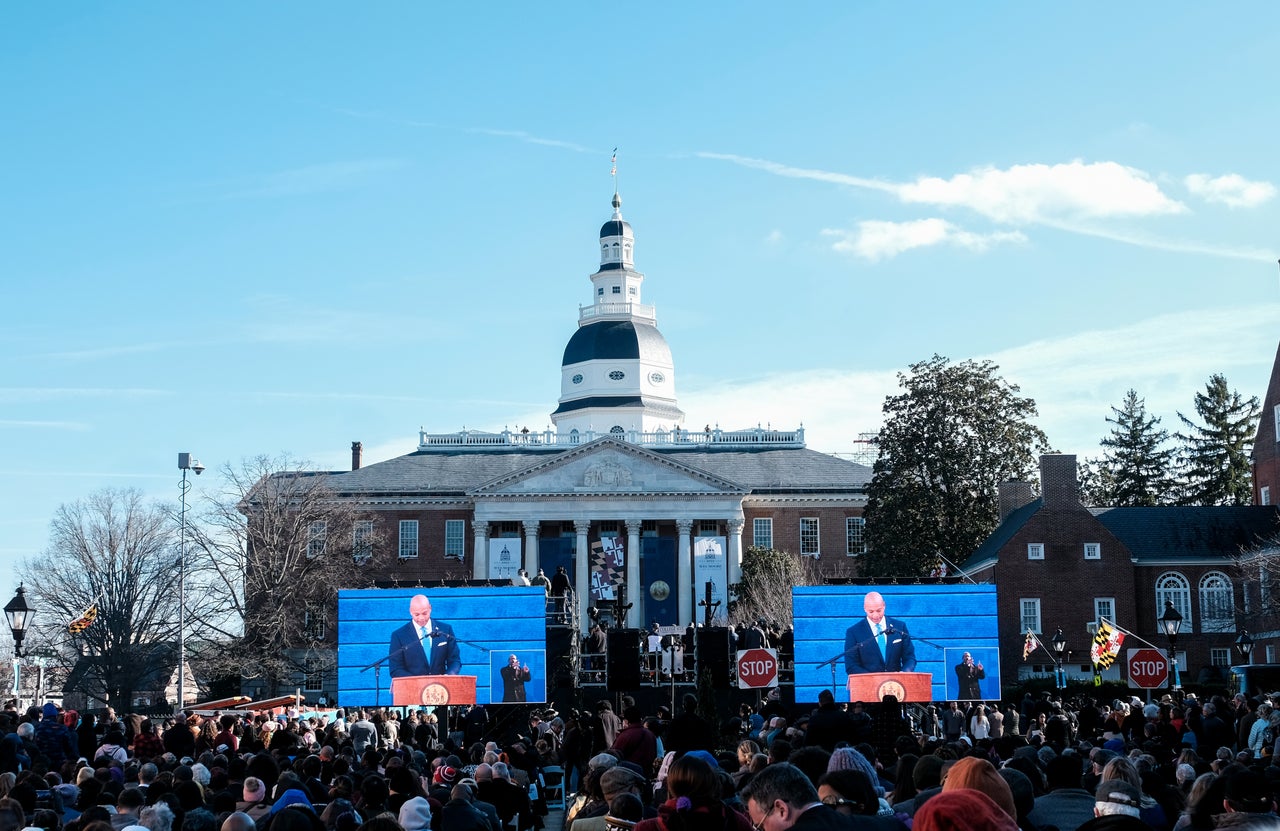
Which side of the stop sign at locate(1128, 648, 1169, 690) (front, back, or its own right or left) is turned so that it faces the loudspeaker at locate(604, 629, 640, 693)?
right

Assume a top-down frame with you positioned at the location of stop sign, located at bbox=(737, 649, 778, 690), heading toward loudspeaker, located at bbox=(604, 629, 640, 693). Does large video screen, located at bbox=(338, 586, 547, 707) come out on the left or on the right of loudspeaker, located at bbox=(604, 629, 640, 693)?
left

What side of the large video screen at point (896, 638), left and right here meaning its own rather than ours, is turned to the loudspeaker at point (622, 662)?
right

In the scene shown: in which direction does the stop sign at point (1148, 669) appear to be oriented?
toward the camera

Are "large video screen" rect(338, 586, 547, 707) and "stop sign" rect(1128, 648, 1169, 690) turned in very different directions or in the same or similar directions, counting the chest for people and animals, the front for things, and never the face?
same or similar directions

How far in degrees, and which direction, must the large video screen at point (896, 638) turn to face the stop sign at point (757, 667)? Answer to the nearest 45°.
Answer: approximately 90° to its right

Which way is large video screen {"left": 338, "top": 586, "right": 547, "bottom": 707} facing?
toward the camera

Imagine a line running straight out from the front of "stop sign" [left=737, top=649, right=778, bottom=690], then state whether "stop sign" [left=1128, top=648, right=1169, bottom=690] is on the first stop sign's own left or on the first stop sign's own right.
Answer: on the first stop sign's own left

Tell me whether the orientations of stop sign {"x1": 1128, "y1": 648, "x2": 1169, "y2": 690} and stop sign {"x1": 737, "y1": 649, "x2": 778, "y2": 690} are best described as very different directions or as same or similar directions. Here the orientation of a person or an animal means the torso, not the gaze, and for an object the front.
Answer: same or similar directions

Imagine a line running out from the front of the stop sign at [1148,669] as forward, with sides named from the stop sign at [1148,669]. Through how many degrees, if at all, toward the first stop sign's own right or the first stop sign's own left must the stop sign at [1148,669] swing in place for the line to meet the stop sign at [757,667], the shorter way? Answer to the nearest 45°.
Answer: approximately 90° to the first stop sign's own right

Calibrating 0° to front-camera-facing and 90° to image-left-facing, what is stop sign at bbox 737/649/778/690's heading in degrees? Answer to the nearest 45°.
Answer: approximately 0°

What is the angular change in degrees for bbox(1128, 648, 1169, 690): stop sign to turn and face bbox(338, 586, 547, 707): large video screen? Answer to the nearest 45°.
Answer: approximately 90° to its right

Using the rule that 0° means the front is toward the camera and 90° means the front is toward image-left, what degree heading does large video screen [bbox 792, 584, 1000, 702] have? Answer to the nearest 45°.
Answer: approximately 0°

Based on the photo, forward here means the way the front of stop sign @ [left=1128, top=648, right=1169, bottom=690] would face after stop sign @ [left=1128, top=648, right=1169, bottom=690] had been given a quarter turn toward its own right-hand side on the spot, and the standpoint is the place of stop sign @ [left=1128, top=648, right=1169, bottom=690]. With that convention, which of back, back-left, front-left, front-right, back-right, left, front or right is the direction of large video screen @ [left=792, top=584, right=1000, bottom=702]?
front
